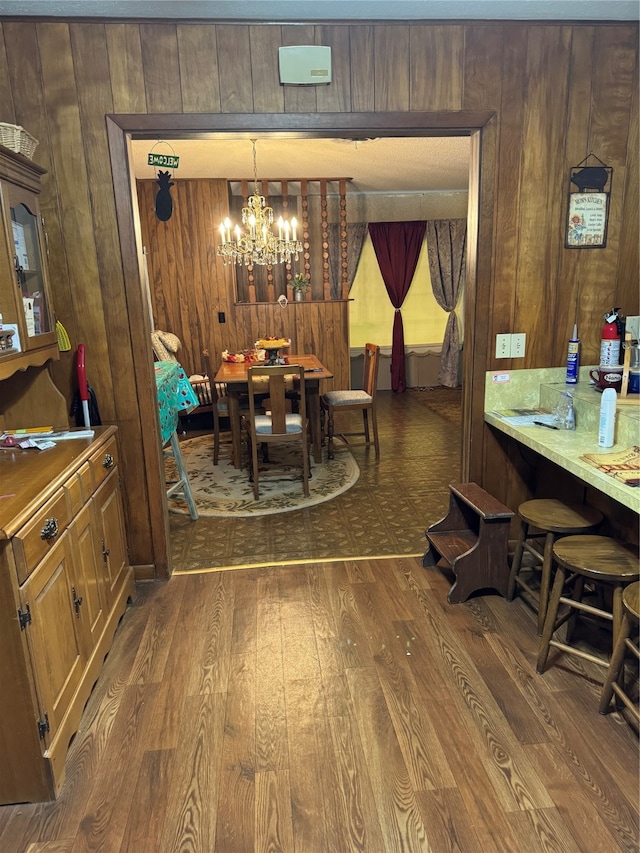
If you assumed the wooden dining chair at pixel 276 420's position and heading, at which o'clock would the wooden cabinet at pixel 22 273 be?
The wooden cabinet is roughly at 7 o'clock from the wooden dining chair.

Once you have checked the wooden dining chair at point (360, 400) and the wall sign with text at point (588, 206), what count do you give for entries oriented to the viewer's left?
1

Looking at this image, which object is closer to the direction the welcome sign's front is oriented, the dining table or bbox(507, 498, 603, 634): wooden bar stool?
the wooden bar stool

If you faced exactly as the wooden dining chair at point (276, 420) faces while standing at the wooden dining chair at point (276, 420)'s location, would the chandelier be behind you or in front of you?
in front

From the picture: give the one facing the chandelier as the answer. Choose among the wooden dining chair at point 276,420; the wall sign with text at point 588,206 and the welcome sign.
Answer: the wooden dining chair

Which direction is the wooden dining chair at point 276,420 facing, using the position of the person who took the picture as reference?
facing away from the viewer

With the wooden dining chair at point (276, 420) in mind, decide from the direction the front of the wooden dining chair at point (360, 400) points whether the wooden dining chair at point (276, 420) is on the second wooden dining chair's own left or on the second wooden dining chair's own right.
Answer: on the second wooden dining chair's own left

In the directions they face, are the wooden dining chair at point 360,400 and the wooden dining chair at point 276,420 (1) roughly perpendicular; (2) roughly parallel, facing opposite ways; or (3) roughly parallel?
roughly perpendicular

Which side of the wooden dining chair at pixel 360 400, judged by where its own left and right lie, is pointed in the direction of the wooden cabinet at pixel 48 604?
left

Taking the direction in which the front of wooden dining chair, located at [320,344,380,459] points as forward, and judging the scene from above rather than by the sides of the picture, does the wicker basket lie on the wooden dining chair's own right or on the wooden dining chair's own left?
on the wooden dining chair's own left

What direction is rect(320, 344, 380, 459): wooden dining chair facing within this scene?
to the viewer's left
